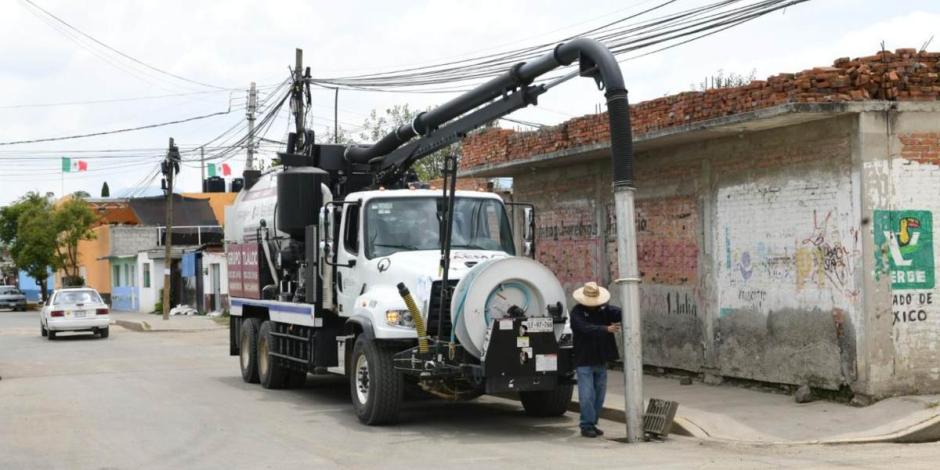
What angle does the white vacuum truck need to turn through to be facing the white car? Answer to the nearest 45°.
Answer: approximately 180°

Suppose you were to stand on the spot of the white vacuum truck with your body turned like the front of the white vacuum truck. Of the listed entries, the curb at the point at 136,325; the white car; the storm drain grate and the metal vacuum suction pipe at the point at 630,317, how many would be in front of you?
2

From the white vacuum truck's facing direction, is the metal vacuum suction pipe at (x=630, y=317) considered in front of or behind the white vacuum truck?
in front

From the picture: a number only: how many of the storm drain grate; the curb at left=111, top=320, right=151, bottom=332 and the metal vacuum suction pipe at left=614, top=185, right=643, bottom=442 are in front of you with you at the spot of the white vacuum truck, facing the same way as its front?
2

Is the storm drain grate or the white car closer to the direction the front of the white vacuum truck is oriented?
the storm drain grate

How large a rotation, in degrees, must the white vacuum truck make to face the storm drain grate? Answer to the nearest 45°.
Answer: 0° — it already faces it

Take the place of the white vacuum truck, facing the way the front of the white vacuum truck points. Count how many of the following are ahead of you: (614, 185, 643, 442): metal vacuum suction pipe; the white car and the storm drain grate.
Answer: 2

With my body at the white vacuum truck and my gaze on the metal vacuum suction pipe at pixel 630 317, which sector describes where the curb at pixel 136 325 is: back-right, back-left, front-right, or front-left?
back-left

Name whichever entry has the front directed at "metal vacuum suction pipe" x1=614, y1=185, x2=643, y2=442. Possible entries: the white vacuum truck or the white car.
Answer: the white vacuum truck

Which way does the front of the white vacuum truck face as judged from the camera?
facing the viewer and to the right of the viewer

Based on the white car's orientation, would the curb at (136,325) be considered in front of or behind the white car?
in front
